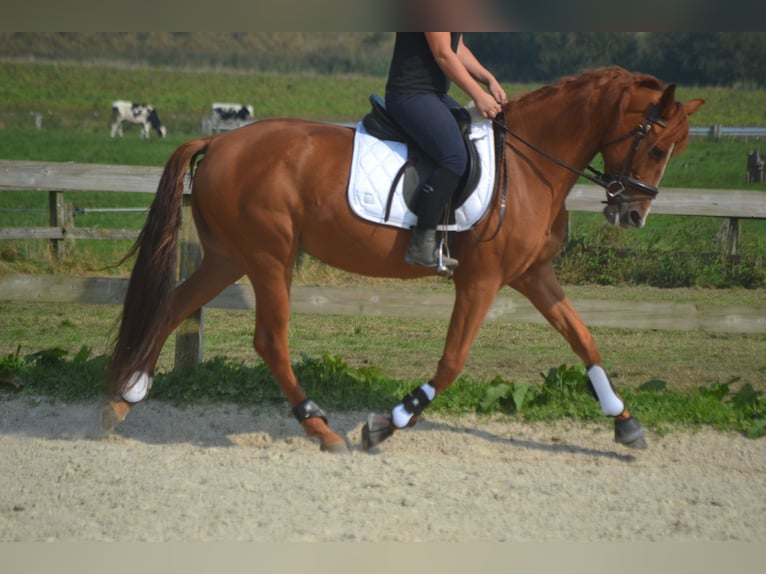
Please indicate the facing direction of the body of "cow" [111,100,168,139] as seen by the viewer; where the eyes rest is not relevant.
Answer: to the viewer's right

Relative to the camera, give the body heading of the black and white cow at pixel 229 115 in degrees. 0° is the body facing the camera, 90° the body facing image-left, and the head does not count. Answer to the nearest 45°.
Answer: approximately 270°

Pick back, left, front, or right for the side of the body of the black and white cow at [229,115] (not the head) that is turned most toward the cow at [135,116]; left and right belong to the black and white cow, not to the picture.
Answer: back

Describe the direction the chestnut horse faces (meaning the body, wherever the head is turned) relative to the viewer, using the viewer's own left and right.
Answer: facing to the right of the viewer

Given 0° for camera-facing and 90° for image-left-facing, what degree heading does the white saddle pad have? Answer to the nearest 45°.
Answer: approximately 270°

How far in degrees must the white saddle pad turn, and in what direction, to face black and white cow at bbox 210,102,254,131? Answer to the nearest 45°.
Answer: approximately 90° to its left

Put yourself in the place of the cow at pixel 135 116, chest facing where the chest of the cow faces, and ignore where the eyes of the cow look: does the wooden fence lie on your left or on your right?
on your right

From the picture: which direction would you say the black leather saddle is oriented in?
to the viewer's right

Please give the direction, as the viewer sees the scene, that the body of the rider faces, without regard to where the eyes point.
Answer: to the viewer's right
